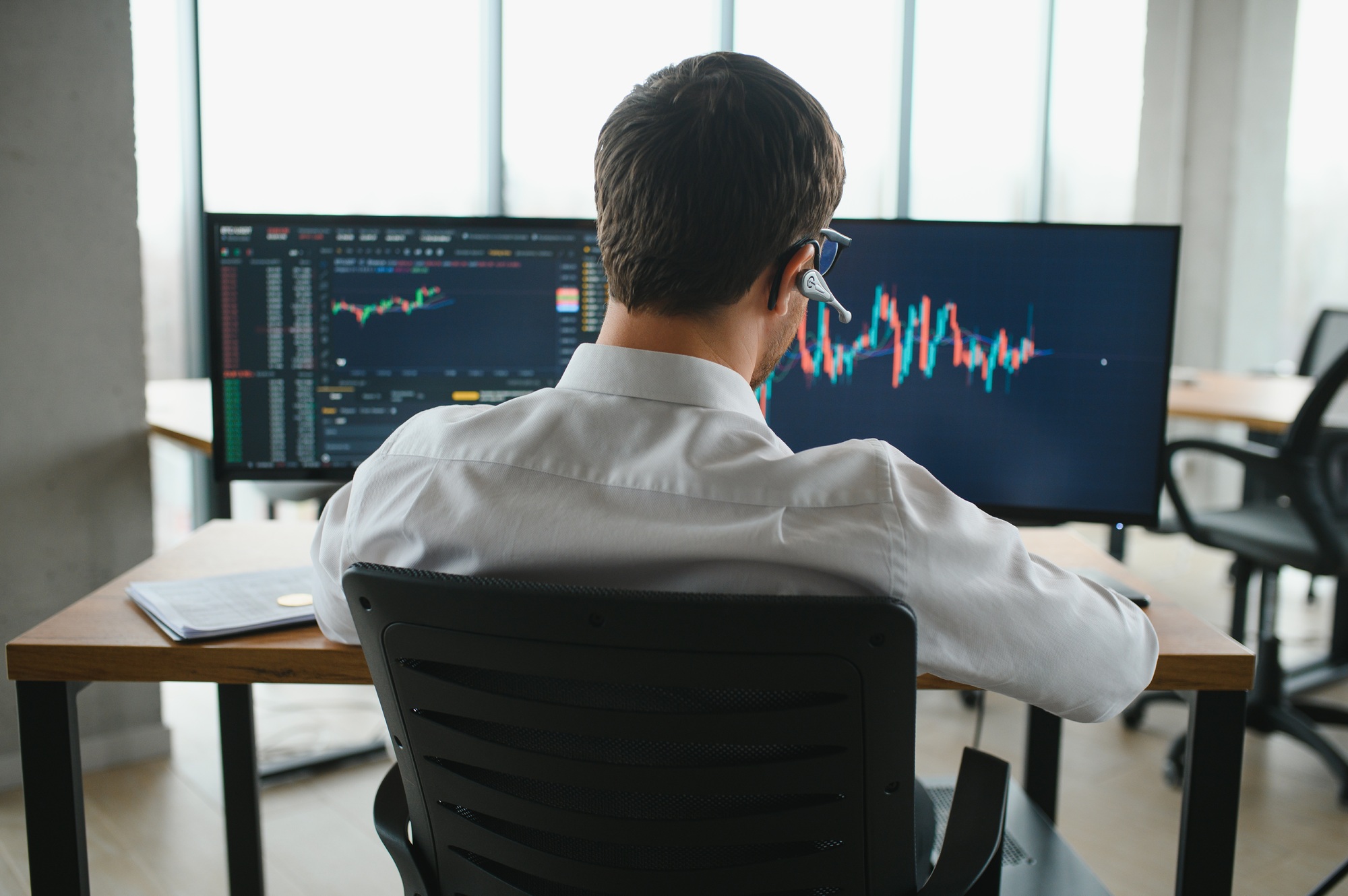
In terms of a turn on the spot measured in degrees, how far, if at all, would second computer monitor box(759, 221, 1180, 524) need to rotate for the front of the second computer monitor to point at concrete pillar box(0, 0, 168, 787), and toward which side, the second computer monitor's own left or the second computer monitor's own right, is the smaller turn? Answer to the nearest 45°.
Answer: approximately 90° to the second computer monitor's own right

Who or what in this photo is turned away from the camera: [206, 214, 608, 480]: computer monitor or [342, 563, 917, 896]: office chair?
the office chair

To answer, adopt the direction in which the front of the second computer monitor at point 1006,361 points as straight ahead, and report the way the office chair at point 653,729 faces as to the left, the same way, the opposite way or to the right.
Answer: the opposite way

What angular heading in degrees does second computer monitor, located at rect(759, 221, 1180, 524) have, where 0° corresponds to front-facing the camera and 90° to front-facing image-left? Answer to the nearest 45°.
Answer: approximately 0°

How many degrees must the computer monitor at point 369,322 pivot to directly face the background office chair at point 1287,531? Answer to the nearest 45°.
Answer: approximately 90° to its left

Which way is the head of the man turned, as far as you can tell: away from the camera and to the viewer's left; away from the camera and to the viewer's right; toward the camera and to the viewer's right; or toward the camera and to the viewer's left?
away from the camera and to the viewer's right

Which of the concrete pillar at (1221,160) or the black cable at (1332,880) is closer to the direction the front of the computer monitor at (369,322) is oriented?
the black cable

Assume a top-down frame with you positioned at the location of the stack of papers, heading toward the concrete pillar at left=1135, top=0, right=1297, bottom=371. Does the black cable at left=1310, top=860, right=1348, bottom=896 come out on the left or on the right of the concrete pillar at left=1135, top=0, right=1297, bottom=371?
right

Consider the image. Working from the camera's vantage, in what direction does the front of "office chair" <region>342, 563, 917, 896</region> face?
facing away from the viewer

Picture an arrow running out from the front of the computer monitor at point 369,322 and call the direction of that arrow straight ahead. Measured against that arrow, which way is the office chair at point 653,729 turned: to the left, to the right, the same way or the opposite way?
the opposite way

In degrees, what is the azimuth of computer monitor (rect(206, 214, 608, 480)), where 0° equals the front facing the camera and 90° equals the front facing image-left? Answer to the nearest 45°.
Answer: approximately 0°
